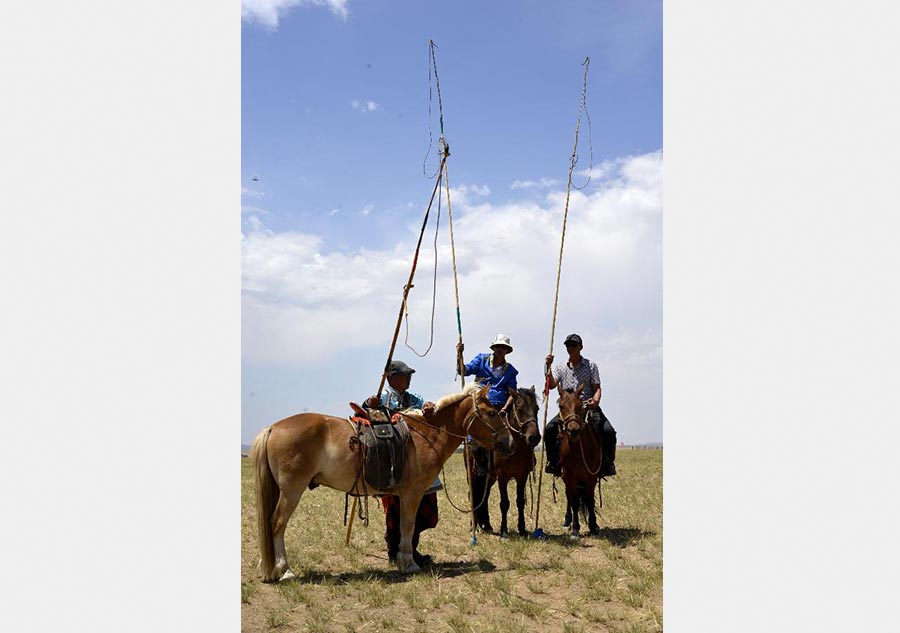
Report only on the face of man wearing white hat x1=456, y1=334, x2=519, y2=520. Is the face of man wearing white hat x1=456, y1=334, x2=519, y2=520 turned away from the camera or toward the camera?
toward the camera

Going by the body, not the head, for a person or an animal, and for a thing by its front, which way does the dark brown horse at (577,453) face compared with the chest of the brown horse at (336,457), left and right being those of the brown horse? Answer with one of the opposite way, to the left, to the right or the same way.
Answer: to the right

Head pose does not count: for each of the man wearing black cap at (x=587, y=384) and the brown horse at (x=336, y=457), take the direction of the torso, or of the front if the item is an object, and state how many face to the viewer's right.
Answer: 1

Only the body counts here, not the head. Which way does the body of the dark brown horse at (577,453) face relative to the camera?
toward the camera

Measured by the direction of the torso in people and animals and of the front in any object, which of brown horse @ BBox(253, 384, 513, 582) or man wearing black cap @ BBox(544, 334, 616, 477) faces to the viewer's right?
the brown horse

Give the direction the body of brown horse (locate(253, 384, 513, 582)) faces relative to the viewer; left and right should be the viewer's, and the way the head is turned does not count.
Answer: facing to the right of the viewer

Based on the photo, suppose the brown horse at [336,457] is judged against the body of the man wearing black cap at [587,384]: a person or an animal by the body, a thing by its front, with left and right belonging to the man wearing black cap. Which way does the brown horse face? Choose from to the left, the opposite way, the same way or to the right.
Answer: to the left

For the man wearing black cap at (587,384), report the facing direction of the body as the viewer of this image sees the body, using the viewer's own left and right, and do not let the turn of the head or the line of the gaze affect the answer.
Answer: facing the viewer

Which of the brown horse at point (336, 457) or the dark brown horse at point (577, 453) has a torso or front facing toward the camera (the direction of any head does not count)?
the dark brown horse
